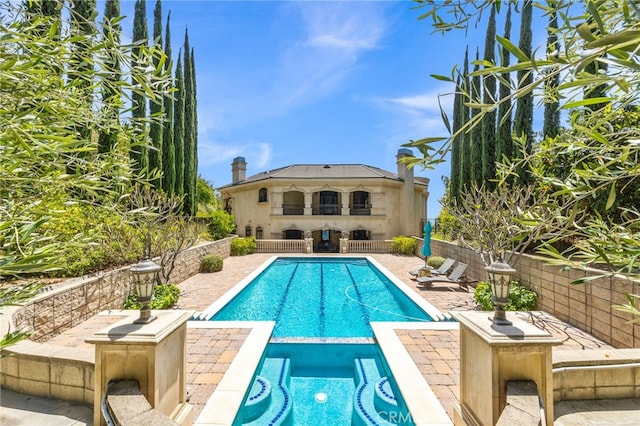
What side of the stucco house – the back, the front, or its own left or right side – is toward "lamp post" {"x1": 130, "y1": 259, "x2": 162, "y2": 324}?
front

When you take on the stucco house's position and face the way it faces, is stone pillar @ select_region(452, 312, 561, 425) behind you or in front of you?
in front

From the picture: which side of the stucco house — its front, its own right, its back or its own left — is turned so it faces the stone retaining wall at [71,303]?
front

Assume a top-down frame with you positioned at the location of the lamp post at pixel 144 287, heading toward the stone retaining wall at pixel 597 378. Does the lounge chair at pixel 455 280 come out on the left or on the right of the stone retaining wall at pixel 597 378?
left

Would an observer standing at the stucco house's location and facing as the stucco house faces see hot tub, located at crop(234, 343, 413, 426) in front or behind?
in front

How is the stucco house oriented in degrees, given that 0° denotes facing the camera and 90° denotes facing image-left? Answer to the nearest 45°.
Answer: approximately 0°

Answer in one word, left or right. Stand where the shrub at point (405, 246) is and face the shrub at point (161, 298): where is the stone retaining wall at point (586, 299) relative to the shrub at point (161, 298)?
left

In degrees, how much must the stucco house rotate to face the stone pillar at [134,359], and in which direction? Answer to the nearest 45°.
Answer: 0° — it already faces it

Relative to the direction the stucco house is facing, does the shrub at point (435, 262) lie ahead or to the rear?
ahead

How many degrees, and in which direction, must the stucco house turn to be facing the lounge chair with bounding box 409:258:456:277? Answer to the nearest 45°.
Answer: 0° — it already faces it
